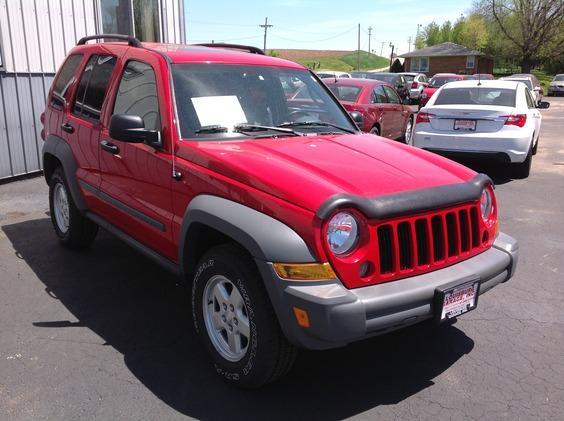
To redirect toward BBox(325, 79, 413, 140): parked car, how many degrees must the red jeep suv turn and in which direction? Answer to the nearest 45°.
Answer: approximately 135° to its left

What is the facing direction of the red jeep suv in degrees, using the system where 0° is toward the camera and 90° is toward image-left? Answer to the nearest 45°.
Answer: approximately 315°

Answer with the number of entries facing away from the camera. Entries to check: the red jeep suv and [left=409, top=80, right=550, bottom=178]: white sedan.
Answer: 1

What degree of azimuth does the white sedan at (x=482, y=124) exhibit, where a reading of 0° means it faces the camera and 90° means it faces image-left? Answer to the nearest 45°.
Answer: approximately 180°

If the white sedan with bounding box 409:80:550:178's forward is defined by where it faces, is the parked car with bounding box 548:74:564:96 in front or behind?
in front

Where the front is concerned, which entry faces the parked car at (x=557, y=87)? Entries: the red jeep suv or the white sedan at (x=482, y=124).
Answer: the white sedan

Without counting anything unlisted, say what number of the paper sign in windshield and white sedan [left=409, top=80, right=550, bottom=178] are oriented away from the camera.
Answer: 1

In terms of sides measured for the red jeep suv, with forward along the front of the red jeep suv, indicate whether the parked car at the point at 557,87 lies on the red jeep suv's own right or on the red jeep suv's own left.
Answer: on the red jeep suv's own left

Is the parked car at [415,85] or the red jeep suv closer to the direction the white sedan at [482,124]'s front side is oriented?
the parked car

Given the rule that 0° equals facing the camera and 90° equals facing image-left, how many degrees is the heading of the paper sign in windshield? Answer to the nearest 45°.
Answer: approximately 315°

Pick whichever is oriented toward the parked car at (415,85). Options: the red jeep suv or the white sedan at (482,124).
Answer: the white sedan

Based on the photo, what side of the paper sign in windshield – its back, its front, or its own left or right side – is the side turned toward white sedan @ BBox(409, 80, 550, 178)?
left

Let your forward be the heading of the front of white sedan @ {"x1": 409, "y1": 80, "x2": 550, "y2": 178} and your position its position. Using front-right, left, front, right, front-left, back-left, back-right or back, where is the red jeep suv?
back

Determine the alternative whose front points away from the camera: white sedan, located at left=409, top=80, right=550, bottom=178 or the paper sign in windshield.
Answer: the white sedan
